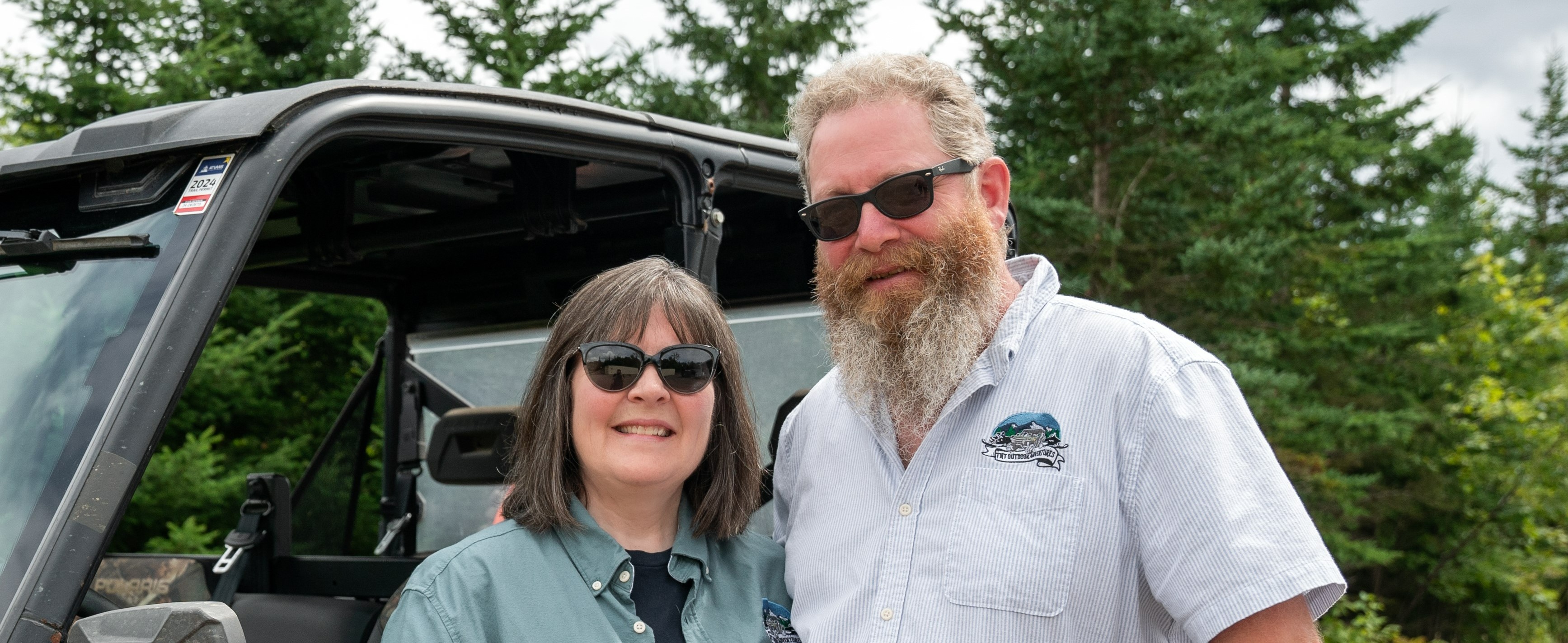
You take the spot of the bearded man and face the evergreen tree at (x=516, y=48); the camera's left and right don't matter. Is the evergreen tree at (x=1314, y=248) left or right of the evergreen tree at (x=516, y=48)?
right

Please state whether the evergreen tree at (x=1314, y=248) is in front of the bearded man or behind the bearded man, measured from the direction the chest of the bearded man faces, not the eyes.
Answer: behind

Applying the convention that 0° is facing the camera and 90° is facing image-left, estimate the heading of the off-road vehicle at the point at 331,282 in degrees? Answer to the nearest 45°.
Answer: approximately 45°

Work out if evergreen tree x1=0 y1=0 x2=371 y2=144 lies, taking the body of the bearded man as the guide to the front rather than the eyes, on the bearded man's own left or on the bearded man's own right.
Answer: on the bearded man's own right

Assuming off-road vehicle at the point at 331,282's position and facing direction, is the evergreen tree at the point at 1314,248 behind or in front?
behind

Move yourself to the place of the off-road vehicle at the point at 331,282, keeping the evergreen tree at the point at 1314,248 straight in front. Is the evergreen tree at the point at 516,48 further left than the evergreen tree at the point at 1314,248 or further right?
left
